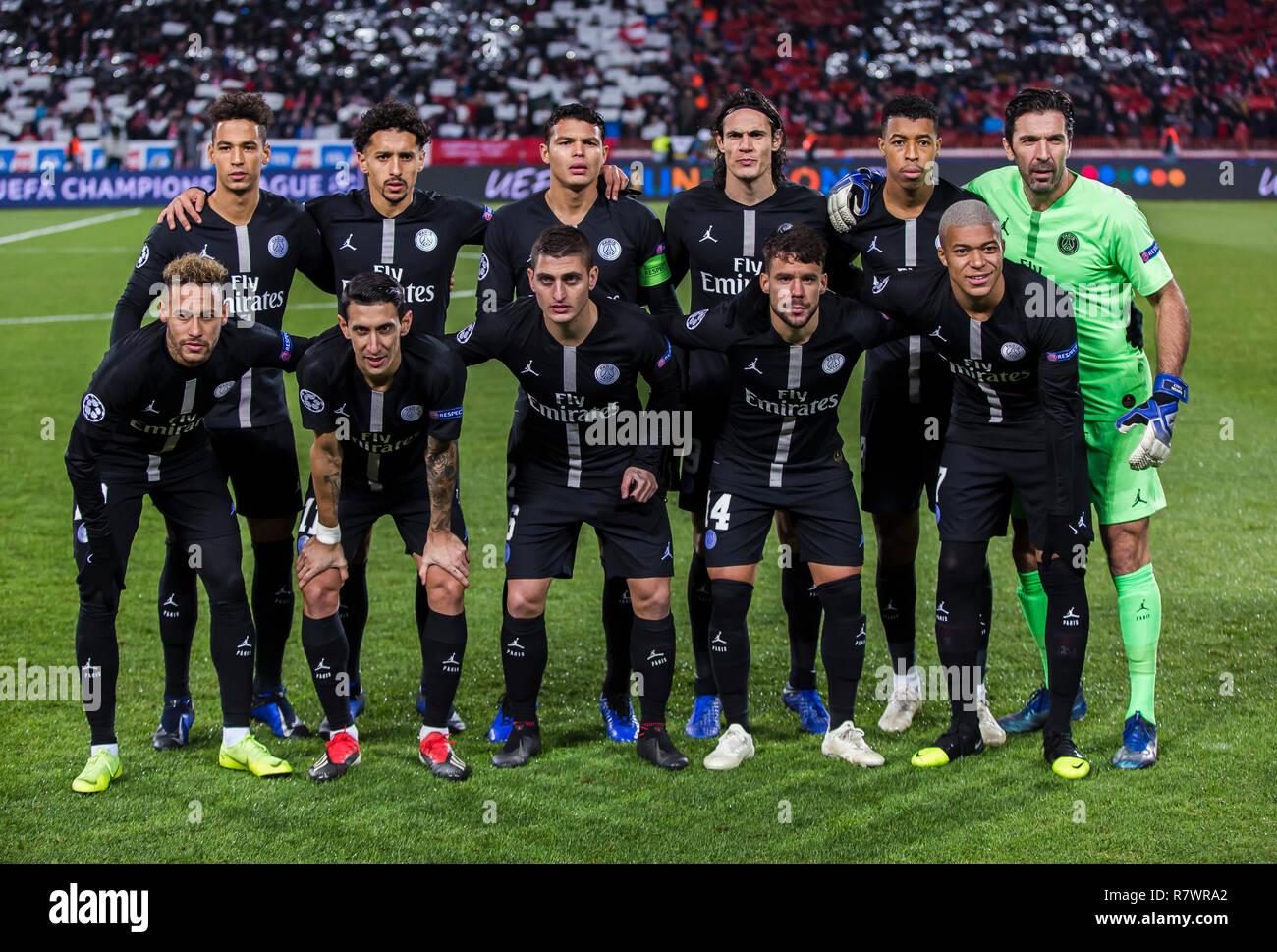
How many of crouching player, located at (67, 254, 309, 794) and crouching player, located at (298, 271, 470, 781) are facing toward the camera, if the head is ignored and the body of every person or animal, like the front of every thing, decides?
2

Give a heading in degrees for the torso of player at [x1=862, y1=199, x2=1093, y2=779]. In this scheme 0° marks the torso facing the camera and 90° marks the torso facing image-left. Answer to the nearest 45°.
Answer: approximately 0°

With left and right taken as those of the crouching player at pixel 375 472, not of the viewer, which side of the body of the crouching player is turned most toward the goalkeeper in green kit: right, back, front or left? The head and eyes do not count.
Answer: left

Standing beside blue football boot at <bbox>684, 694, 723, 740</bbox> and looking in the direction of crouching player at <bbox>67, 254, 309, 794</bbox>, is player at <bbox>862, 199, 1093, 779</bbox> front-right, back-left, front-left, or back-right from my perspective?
back-left

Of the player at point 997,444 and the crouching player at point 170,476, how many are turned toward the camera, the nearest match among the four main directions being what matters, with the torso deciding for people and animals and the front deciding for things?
2

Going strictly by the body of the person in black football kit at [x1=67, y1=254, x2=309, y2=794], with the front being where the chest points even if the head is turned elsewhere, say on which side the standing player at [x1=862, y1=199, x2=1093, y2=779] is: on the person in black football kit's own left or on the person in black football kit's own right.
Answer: on the person in black football kit's own left
